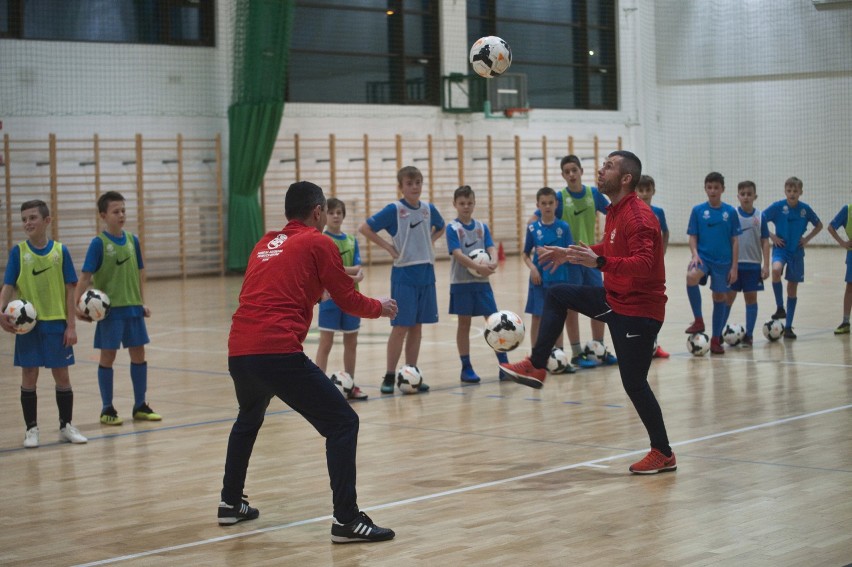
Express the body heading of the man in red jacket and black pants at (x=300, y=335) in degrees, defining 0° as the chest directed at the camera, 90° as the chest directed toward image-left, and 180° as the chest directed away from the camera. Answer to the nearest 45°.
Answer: approximately 225°

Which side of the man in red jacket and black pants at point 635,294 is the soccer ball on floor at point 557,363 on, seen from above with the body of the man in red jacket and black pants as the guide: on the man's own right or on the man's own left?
on the man's own right

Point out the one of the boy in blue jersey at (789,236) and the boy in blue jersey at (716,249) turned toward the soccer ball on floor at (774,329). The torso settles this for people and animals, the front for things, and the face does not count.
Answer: the boy in blue jersey at (789,236)

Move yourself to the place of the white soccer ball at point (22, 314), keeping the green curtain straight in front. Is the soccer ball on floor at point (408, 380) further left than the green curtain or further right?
right
